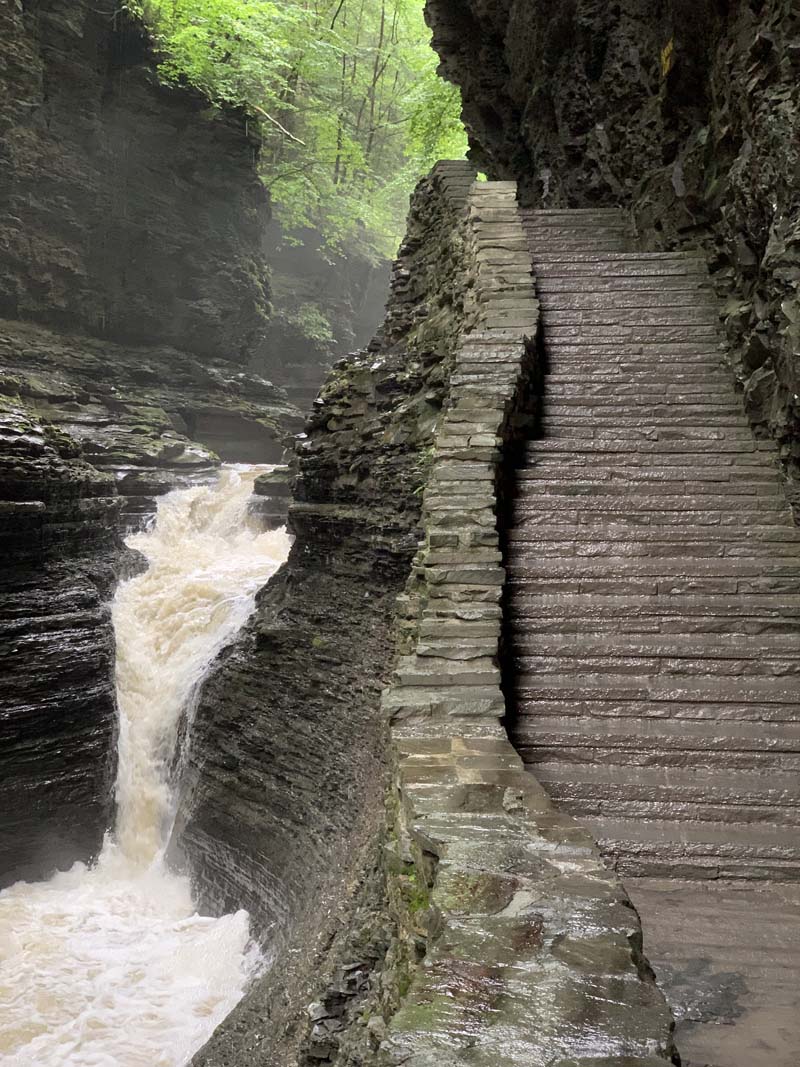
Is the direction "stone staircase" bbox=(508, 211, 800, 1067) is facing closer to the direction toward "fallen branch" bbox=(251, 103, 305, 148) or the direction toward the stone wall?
the stone wall

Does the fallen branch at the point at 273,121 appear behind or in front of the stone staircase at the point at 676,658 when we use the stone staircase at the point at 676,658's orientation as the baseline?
behind

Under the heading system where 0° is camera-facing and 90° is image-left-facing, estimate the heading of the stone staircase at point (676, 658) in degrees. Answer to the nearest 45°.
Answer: approximately 0°

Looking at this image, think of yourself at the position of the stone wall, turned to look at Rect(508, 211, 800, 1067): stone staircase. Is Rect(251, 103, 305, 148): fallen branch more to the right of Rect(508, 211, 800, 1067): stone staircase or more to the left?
left
